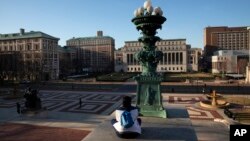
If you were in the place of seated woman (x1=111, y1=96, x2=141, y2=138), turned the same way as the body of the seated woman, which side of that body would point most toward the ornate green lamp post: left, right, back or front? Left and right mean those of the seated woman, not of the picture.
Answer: front

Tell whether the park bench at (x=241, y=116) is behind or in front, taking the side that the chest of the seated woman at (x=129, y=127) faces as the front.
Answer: in front

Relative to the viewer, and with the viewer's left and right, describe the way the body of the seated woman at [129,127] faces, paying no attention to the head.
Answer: facing away from the viewer

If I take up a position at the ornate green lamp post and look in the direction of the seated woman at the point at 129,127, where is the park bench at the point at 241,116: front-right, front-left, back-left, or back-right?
back-left
